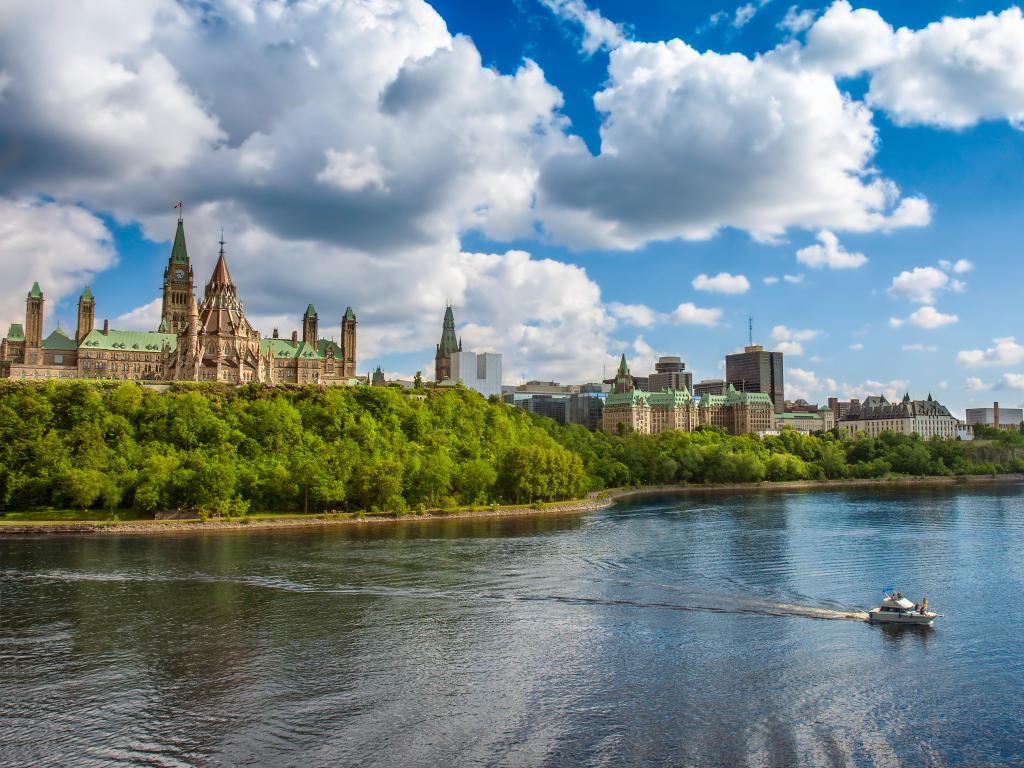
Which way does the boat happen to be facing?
to the viewer's right
